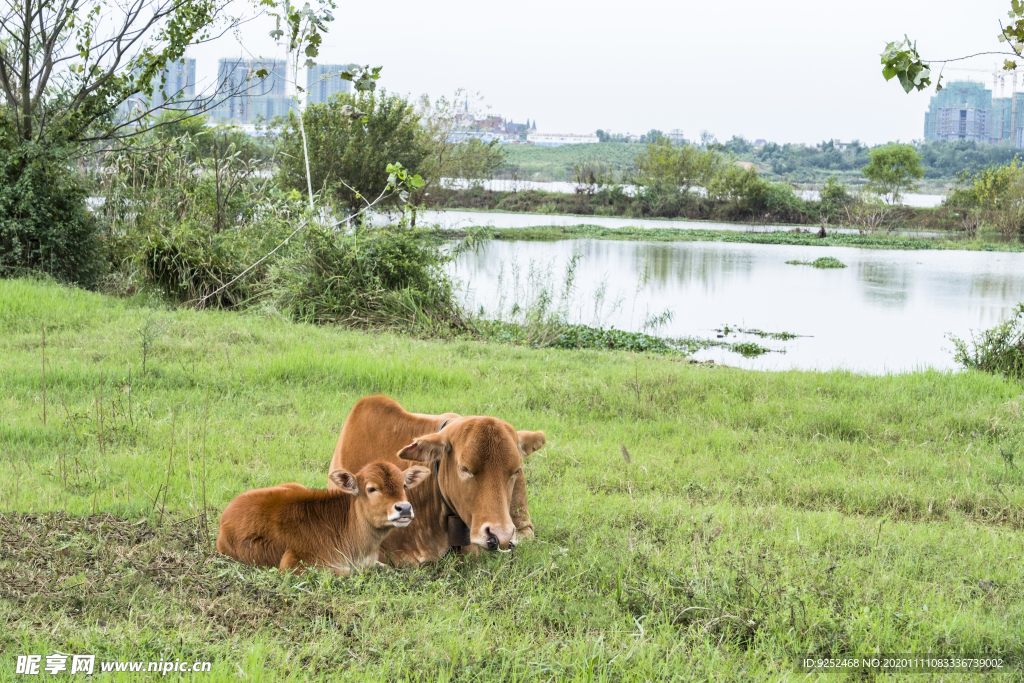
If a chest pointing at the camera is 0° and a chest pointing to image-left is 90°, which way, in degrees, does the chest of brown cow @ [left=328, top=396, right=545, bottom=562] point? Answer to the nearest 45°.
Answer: approximately 315°

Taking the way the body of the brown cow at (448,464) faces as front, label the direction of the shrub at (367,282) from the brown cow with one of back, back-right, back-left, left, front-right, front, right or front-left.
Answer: back-left

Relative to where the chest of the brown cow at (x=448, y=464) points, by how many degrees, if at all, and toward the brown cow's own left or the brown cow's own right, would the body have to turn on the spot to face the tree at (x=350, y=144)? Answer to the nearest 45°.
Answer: approximately 135° to the brown cow's own left

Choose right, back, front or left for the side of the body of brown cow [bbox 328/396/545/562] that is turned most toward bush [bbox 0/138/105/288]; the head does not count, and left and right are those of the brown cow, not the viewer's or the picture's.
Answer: back

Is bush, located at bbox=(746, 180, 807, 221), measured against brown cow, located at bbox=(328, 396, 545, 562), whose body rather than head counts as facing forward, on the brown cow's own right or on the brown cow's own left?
on the brown cow's own left
